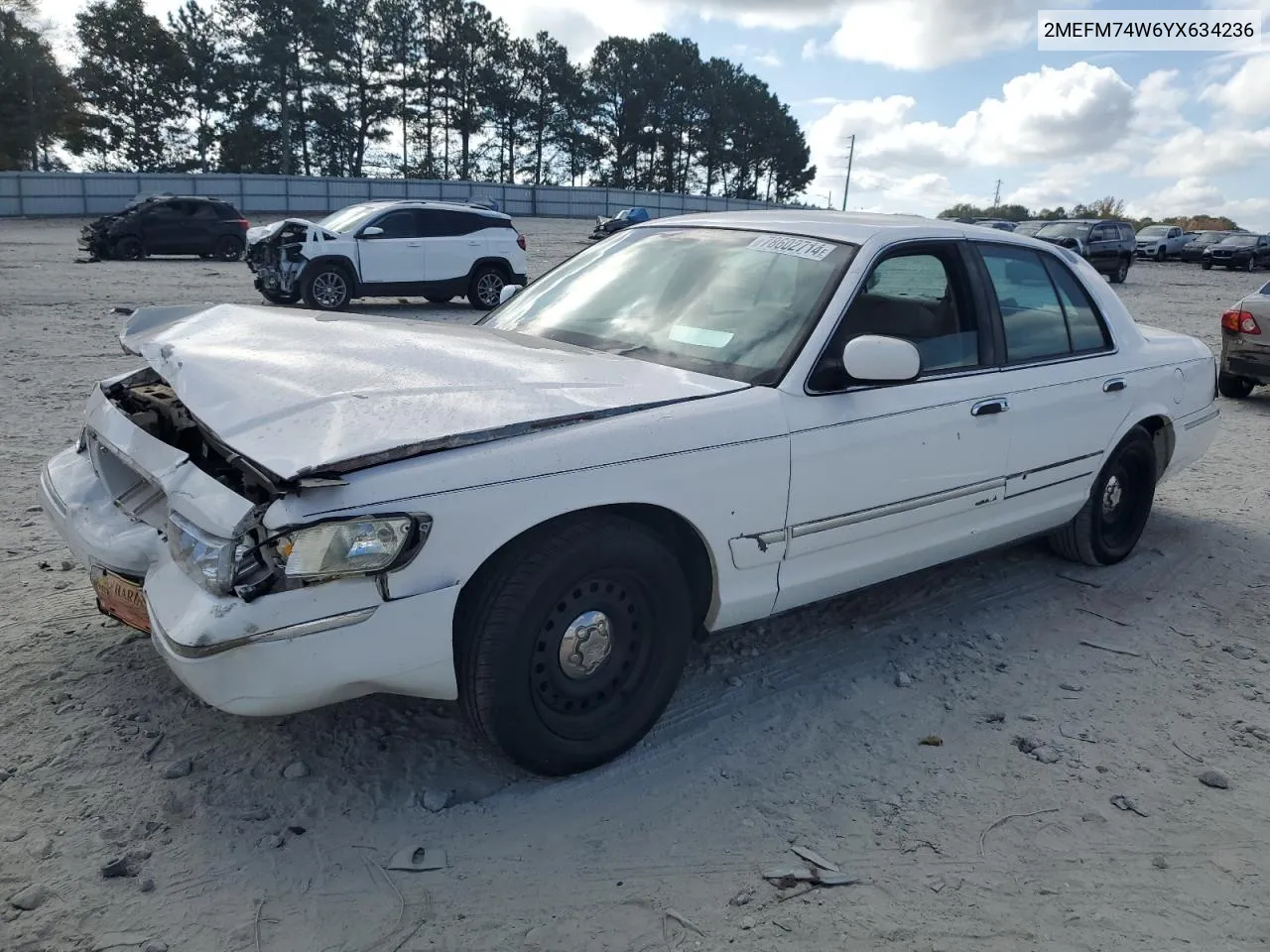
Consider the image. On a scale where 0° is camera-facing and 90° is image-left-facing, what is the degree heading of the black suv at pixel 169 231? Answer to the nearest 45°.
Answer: approximately 90°

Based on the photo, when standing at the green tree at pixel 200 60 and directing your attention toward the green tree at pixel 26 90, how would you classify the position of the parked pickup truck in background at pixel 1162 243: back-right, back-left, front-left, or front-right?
back-left

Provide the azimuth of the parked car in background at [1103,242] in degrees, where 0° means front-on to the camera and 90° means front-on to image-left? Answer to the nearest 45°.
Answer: approximately 45°

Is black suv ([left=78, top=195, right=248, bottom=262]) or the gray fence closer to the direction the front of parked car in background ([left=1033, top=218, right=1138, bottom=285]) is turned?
the black suv

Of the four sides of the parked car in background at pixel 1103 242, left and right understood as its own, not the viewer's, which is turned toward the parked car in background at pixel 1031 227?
right

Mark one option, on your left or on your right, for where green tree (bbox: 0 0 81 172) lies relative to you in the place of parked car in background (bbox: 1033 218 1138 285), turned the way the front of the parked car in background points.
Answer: on your right

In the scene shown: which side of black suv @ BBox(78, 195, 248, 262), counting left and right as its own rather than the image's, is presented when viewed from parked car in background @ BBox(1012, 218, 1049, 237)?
back

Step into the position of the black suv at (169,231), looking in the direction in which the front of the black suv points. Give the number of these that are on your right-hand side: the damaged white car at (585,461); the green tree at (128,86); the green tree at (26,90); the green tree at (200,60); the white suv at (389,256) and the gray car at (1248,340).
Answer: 3

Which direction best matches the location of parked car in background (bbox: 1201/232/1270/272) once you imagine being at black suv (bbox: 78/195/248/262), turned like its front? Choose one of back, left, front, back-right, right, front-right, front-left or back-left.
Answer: back

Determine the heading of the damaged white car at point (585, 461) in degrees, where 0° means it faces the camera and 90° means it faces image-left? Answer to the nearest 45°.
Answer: approximately 45°

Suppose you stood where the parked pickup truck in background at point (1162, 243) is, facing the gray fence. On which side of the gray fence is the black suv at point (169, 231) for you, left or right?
left

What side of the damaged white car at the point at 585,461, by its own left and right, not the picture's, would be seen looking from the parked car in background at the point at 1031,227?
back
